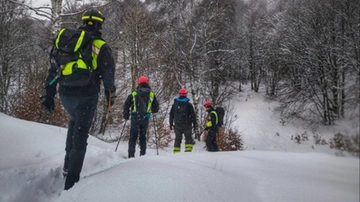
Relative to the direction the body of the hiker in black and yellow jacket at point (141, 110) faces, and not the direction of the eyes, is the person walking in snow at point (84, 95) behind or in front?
behind

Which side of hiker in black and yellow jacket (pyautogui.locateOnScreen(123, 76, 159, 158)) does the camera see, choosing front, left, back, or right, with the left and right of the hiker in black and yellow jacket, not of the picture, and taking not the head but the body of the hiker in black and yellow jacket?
back

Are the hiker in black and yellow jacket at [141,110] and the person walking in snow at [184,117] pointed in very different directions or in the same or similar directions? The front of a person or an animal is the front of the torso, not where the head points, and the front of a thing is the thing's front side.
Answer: same or similar directions

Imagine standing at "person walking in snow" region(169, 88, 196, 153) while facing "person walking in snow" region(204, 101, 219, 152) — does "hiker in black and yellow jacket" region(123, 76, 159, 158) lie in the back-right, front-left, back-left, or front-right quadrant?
back-right

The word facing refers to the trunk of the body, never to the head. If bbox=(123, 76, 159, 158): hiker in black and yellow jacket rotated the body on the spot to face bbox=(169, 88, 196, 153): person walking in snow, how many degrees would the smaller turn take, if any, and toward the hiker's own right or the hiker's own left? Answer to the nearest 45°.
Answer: approximately 45° to the hiker's own right

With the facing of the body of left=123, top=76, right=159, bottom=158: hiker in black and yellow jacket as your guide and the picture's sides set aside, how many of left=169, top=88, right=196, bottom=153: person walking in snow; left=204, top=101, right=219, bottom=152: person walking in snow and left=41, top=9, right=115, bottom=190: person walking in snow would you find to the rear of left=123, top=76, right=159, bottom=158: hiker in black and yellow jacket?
1

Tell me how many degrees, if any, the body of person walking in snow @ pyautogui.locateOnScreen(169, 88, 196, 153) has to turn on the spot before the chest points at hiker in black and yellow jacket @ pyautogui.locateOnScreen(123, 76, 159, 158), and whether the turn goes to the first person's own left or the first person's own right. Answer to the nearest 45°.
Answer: approximately 135° to the first person's own left

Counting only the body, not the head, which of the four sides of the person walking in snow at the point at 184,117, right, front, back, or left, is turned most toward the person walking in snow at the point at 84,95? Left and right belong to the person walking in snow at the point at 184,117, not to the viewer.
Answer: back

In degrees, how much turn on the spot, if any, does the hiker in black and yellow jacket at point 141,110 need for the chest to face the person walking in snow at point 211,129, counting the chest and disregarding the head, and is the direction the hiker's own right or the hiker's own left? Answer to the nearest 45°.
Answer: approximately 45° to the hiker's own right

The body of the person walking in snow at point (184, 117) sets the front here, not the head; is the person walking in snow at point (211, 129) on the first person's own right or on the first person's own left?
on the first person's own right

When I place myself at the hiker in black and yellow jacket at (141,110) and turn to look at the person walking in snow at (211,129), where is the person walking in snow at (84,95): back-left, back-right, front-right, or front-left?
back-right

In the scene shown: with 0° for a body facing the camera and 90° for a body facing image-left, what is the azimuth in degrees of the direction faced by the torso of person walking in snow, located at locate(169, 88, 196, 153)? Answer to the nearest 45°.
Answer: approximately 180°

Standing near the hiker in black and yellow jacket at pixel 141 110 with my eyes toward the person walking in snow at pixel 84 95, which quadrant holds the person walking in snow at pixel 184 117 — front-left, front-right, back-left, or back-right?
back-left
